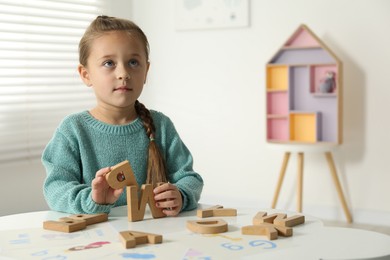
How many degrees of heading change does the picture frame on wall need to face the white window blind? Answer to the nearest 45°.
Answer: approximately 45° to its right

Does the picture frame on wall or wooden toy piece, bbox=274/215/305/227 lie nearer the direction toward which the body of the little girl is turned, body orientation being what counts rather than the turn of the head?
the wooden toy piece

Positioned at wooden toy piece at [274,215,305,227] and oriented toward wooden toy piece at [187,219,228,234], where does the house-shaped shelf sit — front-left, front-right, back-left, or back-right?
back-right

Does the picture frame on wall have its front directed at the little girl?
yes

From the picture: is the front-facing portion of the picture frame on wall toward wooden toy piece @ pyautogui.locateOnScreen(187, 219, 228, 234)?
yes

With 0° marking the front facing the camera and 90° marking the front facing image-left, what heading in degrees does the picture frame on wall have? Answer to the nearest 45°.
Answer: approximately 0°

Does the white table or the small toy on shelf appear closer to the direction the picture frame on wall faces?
the white table

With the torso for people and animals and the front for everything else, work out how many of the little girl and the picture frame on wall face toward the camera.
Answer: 2
